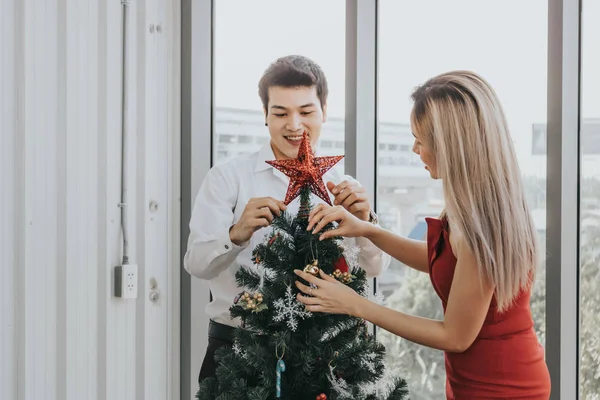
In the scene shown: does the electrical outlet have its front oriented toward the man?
yes

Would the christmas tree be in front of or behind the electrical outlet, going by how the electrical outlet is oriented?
in front

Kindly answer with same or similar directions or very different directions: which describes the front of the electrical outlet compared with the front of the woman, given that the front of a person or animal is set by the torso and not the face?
very different directions

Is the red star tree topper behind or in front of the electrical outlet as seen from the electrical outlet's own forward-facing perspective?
in front

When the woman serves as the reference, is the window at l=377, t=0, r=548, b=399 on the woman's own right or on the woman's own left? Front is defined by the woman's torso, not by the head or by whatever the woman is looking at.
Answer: on the woman's own right

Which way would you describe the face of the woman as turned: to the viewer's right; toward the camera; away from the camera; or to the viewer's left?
to the viewer's left

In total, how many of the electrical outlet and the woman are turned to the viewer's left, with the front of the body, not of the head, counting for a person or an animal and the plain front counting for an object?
1

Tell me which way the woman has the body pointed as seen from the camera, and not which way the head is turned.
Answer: to the viewer's left

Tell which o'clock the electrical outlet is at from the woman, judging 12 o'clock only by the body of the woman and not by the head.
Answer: The electrical outlet is roughly at 1 o'clock from the woman.
